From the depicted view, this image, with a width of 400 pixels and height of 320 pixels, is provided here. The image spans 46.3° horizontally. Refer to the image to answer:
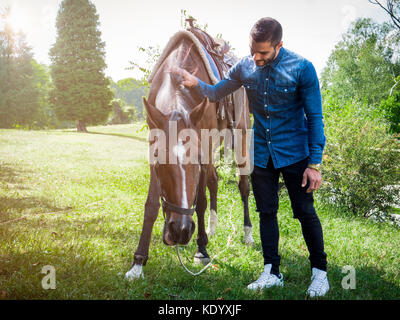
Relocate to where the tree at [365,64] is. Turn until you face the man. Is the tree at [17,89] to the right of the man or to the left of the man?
right

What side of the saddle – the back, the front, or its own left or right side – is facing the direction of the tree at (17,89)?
right

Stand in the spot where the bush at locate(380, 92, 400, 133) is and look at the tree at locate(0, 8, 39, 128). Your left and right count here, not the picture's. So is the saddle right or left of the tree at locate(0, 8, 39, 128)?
left

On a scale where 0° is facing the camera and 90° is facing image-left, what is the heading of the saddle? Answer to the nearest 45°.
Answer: approximately 45°
